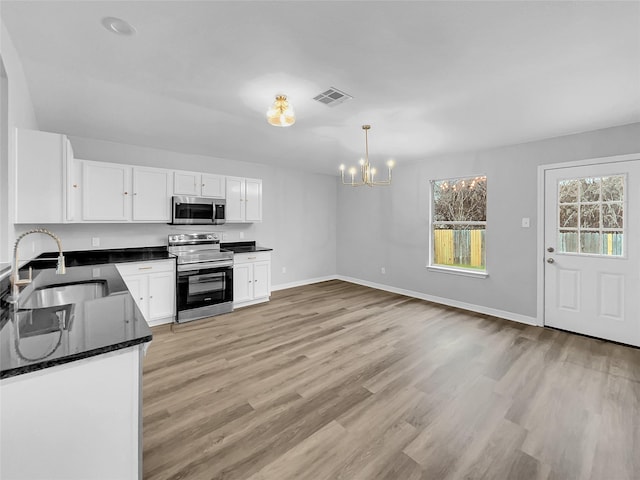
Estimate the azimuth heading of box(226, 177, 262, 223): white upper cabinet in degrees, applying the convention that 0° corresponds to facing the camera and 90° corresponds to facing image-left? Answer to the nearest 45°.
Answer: approximately 0°

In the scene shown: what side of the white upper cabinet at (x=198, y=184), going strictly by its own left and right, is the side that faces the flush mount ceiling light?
front

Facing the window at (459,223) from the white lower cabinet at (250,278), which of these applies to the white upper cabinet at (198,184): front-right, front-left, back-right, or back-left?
back-right
